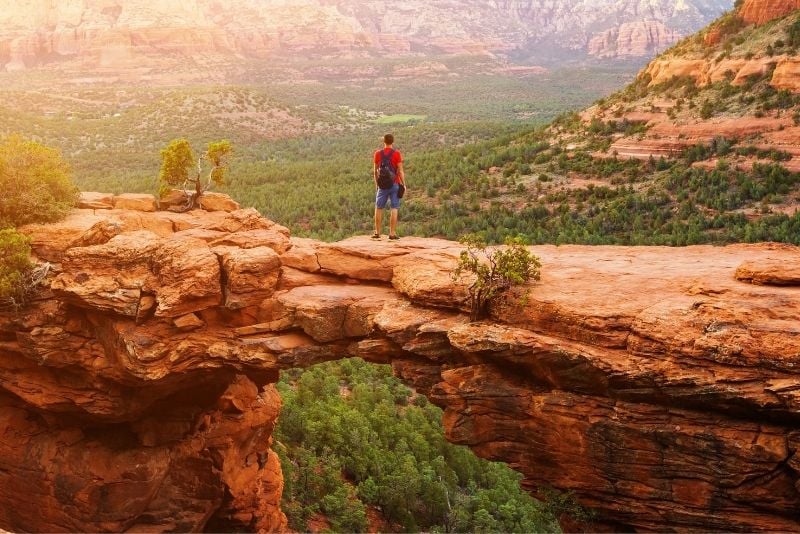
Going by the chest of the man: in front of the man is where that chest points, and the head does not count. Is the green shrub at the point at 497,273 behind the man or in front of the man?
behind

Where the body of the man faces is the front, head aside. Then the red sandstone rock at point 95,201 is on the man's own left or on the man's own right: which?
on the man's own left

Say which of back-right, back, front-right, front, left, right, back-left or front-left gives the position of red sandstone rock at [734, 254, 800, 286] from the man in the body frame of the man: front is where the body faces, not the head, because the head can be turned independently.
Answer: back-right

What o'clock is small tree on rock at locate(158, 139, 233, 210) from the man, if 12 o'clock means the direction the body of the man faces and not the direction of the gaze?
The small tree on rock is roughly at 10 o'clock from the man.

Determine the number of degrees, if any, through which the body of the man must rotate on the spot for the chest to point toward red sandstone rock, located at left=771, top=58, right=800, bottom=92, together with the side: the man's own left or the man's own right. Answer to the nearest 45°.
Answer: approximately 45° to the man's own right

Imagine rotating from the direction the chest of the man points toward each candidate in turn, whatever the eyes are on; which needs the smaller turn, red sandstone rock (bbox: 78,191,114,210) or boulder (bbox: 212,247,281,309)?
the red sandstone rock

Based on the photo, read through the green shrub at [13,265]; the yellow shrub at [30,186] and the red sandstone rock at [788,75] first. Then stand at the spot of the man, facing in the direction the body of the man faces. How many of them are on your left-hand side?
2

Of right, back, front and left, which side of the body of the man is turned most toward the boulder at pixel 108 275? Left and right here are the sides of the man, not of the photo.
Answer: left

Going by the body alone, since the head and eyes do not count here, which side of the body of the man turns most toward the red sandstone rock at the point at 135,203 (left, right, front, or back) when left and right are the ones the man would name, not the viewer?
left

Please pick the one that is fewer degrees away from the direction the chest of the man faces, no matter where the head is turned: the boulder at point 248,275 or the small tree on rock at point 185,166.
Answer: the small tree on rock

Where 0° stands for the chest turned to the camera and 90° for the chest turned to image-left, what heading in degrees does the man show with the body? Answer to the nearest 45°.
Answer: approximately 180°

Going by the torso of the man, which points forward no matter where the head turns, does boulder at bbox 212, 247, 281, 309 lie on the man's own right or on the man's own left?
on the man's own left
